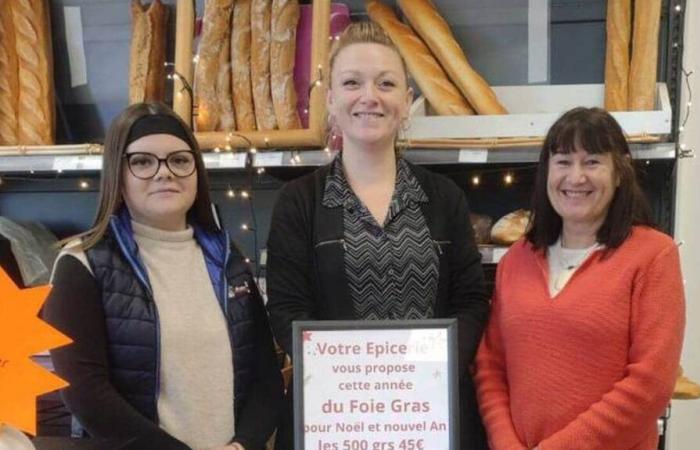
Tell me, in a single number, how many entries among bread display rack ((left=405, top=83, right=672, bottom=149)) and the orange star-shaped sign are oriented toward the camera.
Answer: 2

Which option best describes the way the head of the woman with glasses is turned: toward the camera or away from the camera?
toward the camera

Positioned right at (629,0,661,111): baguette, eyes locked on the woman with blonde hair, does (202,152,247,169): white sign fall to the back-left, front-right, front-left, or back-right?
front-right

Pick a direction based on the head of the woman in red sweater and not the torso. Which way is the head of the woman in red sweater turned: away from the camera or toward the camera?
toward the camera

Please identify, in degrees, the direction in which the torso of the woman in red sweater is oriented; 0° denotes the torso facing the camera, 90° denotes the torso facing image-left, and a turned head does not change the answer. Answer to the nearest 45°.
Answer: approximately 45°

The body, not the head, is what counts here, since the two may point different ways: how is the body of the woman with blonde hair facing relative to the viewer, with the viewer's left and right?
facing the viewer

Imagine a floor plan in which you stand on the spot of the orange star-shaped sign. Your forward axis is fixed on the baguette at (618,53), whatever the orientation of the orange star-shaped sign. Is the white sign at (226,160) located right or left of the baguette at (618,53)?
left

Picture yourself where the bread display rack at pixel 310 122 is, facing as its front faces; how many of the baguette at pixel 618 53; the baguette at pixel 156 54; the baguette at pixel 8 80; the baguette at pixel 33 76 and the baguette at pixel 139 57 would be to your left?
1

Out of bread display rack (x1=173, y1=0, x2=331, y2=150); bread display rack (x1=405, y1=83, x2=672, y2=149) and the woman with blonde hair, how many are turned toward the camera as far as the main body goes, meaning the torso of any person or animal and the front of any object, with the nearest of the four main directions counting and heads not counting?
3

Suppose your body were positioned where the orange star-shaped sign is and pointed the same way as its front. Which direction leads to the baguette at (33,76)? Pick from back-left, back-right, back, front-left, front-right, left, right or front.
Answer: back

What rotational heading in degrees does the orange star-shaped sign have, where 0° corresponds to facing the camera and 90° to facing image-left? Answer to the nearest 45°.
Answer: approximately 0°

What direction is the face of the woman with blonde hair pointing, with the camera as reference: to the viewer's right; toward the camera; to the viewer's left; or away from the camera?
toward the camera

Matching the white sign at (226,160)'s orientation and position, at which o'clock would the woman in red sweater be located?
The woman in red sweater is roughly at 11 o'clock from the white sign.
